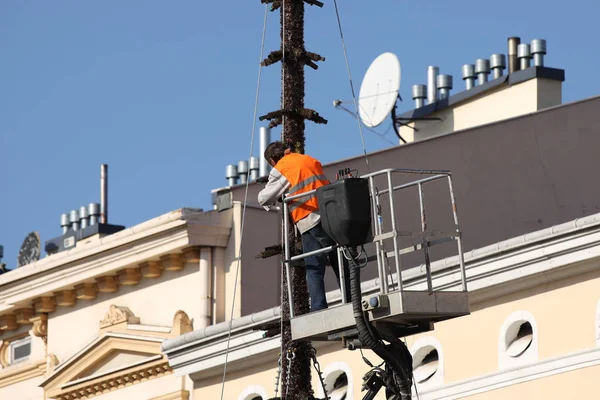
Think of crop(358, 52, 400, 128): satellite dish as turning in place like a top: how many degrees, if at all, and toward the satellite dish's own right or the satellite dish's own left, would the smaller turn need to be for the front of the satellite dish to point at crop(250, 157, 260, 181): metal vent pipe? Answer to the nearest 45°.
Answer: approximately 90° to the satellite dish's own right

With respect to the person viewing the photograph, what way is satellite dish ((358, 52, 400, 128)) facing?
facing the viewer and to the left of the viewer

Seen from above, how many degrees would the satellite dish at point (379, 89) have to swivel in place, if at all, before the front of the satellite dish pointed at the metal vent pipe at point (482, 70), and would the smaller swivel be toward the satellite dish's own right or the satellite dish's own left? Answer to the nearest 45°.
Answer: approximately 180°

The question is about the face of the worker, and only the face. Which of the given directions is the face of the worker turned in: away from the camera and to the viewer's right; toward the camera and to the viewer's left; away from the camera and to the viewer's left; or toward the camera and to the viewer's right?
away from the camera and to the viewer's left

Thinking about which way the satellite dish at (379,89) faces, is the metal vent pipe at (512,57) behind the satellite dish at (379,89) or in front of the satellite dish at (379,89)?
behind

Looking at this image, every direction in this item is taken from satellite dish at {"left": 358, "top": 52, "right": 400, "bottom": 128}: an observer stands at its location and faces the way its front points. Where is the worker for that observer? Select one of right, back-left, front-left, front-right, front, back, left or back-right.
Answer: front-left

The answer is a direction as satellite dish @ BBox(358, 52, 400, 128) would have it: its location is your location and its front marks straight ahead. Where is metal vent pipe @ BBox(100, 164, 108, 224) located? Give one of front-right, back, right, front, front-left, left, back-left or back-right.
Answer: right

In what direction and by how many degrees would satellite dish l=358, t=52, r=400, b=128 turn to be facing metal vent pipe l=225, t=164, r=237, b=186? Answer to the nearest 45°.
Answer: approximately 90° to its right

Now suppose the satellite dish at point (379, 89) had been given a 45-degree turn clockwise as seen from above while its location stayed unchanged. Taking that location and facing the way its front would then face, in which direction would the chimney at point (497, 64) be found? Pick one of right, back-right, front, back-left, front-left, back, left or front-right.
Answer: back-right

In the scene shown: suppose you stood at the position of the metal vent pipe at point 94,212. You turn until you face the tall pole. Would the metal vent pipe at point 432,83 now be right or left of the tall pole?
left
